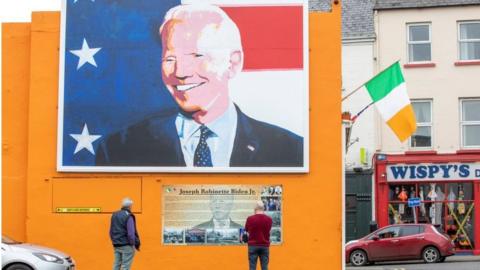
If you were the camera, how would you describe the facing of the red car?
facing to the left of the viewer

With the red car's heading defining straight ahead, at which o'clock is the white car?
The white car is roughly at 10 o'clock from the red car.

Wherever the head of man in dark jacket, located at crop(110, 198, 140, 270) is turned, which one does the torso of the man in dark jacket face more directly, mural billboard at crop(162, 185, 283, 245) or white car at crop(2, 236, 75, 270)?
the mural billboard

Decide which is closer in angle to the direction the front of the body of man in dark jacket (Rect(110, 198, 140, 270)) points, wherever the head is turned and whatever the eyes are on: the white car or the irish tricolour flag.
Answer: the irish tricolour flag

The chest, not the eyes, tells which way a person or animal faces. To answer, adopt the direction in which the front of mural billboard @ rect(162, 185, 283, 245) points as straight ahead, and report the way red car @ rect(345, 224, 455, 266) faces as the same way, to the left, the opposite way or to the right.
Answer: to the right

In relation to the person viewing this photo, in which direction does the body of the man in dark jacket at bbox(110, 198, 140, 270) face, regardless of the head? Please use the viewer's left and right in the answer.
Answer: facing away from the viewer and to the right of the viewer

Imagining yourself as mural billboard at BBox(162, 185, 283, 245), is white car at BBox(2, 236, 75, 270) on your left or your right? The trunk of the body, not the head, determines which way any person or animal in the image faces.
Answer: on your right

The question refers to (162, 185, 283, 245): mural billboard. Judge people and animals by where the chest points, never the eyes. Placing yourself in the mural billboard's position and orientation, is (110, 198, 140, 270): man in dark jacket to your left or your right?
on your right

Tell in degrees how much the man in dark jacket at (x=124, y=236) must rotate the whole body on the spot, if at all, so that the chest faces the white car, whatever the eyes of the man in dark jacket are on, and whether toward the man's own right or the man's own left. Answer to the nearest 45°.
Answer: approximately 135° to the man's own left
